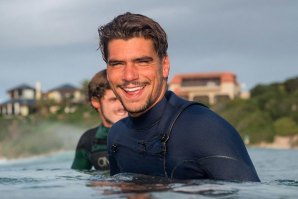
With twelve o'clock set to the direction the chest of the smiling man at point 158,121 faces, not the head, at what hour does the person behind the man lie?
The person behind the man is roughly at 4 o'clock from the smiling man.

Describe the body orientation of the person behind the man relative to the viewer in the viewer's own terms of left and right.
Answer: facing the viewer and to the right of the viewer

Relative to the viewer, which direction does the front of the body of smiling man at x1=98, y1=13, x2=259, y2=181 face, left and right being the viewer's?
facing the viewer and to the left of the viewer

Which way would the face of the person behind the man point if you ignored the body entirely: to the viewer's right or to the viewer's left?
to the viewer's right

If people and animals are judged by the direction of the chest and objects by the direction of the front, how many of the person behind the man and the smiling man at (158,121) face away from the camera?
0

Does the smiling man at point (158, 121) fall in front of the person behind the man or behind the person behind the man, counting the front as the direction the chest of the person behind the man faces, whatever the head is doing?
in front
